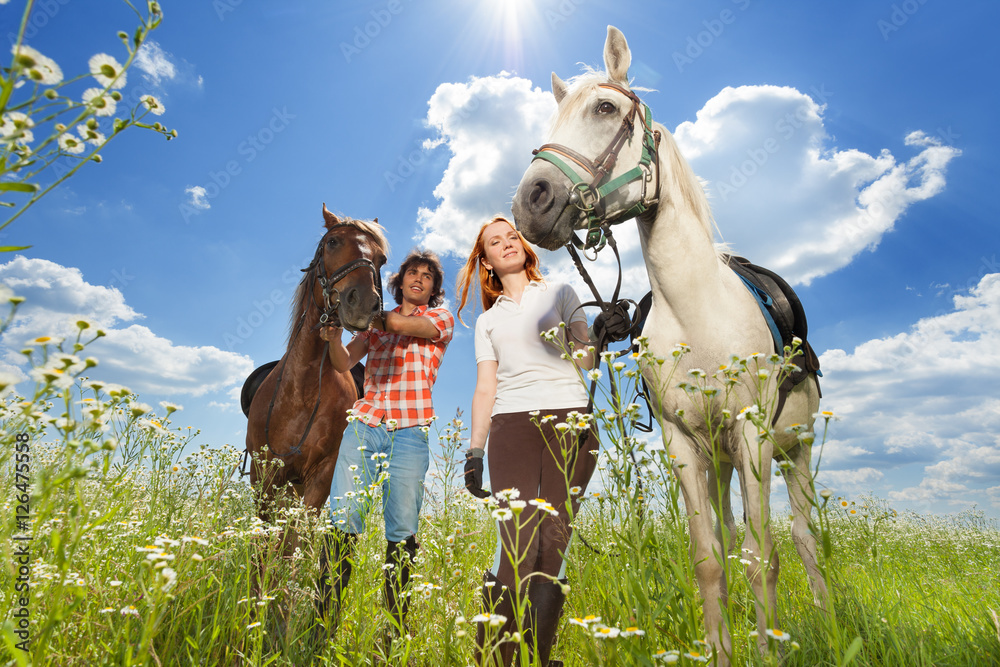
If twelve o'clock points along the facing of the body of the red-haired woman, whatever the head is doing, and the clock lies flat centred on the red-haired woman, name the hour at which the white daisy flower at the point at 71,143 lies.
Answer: The white daisy flower is roughly at 1 o'clock from the red-haired woman.

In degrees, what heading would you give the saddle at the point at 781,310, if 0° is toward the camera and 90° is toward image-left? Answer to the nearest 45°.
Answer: approximately 45°

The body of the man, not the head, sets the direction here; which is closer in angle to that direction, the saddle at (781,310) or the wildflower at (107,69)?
the wildflower

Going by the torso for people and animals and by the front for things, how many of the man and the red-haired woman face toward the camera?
2

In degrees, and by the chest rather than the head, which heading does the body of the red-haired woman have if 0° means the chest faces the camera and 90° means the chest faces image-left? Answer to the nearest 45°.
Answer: approximately 0°

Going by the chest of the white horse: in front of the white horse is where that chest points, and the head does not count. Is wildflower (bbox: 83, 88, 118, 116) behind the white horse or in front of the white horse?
in front

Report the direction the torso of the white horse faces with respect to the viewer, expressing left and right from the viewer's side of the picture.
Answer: facing the viewer and to the left of the viewer

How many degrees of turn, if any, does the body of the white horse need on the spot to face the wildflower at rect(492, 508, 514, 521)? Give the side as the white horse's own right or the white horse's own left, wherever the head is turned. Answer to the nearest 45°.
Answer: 0° — it already faces it

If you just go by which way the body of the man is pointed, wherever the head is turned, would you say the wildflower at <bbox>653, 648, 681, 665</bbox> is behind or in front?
in front
